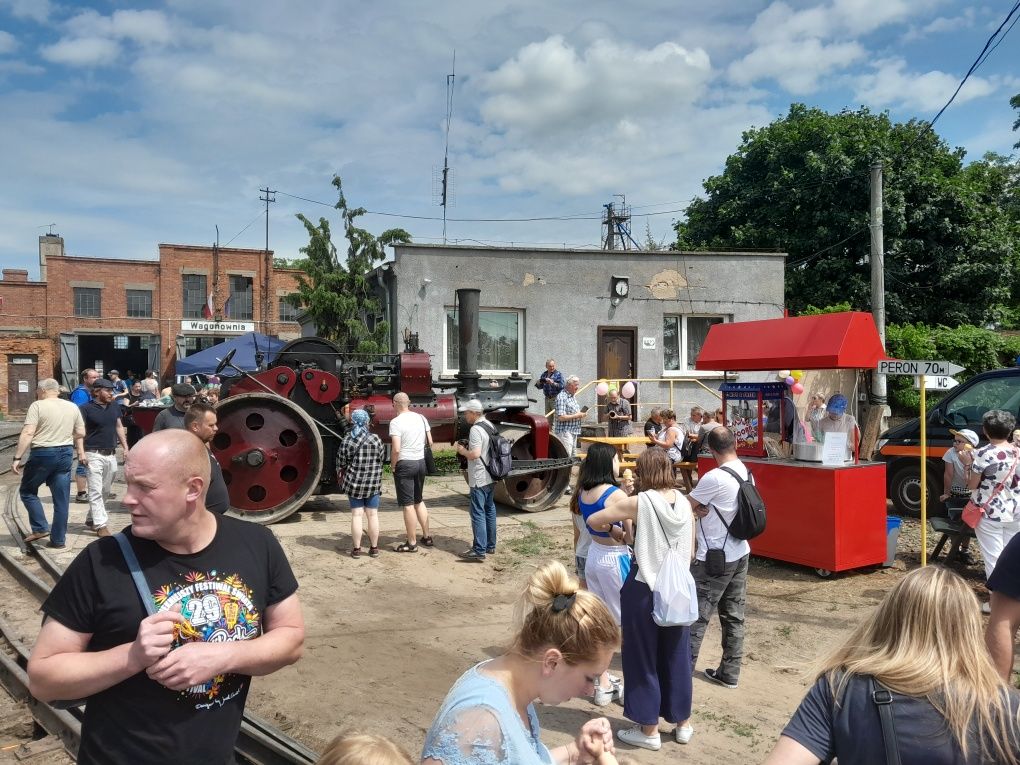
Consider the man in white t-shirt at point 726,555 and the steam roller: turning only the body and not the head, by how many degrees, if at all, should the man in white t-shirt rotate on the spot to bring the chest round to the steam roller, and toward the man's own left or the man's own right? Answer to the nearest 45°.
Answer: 0° — they already face it

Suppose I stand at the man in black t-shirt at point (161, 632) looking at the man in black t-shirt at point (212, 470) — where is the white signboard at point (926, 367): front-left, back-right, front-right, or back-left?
front-right

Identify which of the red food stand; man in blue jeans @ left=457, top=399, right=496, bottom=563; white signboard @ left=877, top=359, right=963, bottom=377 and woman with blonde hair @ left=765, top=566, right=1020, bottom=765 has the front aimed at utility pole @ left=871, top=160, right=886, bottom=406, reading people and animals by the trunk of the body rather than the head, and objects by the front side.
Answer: the woman with blonde hair

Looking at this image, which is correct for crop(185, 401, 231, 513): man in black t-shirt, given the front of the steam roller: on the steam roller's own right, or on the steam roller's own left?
on the steam roller's own right

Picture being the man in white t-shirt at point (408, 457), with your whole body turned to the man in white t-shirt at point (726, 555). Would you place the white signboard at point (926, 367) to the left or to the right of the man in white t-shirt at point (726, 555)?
left

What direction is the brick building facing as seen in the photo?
toward the camera

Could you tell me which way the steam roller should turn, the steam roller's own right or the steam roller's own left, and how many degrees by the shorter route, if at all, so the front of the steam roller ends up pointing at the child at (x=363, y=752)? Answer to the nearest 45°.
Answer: approximately 90° to the steam roller's own right

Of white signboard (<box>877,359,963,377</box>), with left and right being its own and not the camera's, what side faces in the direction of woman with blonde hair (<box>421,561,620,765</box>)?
front

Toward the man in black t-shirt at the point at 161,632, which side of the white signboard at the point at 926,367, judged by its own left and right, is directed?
front

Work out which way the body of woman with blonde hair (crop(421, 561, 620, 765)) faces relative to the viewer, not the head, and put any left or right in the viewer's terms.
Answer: facing to the right of the viewer

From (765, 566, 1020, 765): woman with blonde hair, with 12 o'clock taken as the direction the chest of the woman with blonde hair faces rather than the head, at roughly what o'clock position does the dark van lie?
The dark van is roughly at 12 o'clock from the woman with blonde hair.

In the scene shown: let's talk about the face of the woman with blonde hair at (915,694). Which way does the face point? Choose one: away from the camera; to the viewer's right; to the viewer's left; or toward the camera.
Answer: away from the camera

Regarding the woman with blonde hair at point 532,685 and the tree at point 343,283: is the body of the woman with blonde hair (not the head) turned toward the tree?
no

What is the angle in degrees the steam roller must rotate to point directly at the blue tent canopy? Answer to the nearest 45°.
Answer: approximately 90° to its left

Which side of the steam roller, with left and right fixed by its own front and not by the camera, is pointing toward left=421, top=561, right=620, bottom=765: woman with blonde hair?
right

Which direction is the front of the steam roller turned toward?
to the viewer's right

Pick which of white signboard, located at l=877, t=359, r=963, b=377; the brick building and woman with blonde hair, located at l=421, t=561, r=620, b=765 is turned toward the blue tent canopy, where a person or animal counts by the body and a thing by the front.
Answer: the brick building

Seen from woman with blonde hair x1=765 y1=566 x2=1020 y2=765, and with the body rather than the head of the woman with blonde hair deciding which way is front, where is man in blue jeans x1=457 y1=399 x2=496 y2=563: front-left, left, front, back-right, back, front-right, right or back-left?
front-left

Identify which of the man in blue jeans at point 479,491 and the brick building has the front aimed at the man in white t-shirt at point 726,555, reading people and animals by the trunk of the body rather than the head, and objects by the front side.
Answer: the brick building

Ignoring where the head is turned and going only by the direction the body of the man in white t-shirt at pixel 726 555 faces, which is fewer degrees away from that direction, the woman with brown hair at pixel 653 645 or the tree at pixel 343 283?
the tree

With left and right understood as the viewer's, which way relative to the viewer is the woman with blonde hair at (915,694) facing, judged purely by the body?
facing away from the viewer
